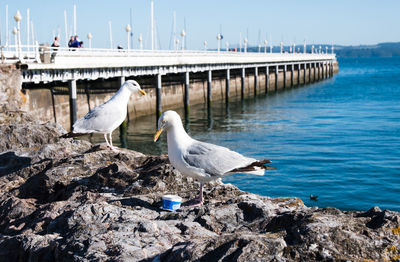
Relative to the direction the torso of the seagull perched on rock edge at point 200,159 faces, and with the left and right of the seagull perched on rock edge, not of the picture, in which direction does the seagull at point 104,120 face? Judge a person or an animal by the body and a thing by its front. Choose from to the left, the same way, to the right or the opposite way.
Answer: the opposite way

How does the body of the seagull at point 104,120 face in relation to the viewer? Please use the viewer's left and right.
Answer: facing to the right of the viewer

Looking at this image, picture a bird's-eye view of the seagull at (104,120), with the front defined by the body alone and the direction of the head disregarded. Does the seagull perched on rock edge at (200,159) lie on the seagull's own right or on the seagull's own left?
on the seagull's own right

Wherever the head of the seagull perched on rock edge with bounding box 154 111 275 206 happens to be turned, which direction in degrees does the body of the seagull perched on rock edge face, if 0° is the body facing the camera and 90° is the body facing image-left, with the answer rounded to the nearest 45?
approximately 90°

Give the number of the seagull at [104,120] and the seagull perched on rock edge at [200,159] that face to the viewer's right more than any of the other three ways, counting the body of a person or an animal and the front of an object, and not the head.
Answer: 1

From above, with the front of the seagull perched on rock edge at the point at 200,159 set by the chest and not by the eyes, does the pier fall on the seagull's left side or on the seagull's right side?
on the seagull's right side

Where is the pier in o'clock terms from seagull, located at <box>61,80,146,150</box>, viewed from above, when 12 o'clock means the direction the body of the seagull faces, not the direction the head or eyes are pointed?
The pier is roughly at 9 o'clock from the seagull.
